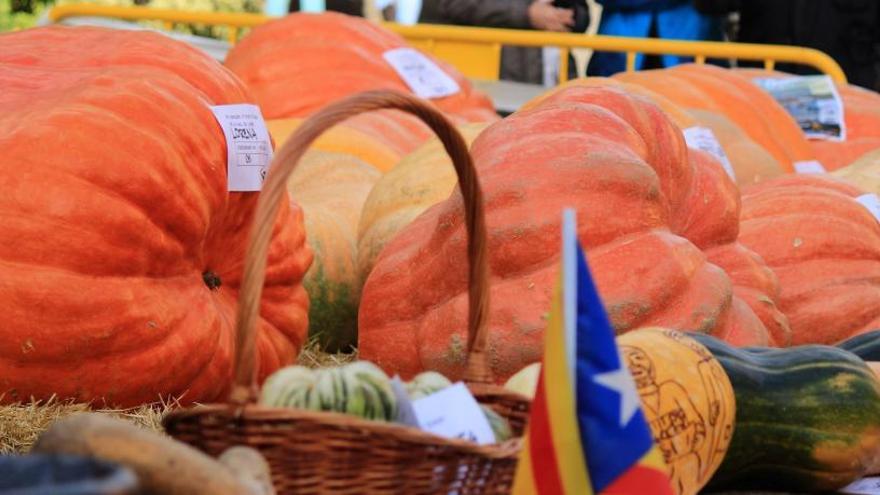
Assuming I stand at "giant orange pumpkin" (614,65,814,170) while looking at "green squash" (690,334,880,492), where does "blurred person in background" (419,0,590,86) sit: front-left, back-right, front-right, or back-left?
back-right

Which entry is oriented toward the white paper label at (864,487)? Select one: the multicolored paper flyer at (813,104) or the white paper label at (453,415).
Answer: the multicolored paper flyer at (813,104)

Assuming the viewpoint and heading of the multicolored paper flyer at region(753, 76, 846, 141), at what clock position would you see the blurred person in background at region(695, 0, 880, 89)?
The blurred person in background is roughly at 6 o'clock from the multicolored paper flyer.

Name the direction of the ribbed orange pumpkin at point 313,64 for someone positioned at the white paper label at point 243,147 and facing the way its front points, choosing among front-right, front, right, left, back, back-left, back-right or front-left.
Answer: back

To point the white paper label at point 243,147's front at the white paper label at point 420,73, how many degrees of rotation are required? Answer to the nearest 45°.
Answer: approximately 180°

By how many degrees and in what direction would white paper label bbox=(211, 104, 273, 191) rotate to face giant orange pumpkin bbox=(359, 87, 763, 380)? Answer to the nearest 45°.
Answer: approximately 45° to its left

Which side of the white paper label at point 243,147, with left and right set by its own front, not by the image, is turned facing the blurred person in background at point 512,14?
back

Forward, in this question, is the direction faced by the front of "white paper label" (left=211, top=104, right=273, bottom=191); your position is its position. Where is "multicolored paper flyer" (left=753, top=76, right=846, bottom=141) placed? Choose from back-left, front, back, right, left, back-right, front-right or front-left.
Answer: back-left

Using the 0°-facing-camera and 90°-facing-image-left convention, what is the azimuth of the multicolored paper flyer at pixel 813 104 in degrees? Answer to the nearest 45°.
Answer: approximately 0°

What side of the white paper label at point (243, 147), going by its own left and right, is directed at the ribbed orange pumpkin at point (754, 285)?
left

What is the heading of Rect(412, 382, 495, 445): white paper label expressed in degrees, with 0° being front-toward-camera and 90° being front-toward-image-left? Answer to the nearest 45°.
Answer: approximately 0°

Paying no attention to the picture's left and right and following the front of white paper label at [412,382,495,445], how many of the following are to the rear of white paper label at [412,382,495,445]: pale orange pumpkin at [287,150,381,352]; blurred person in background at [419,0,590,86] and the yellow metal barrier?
3
